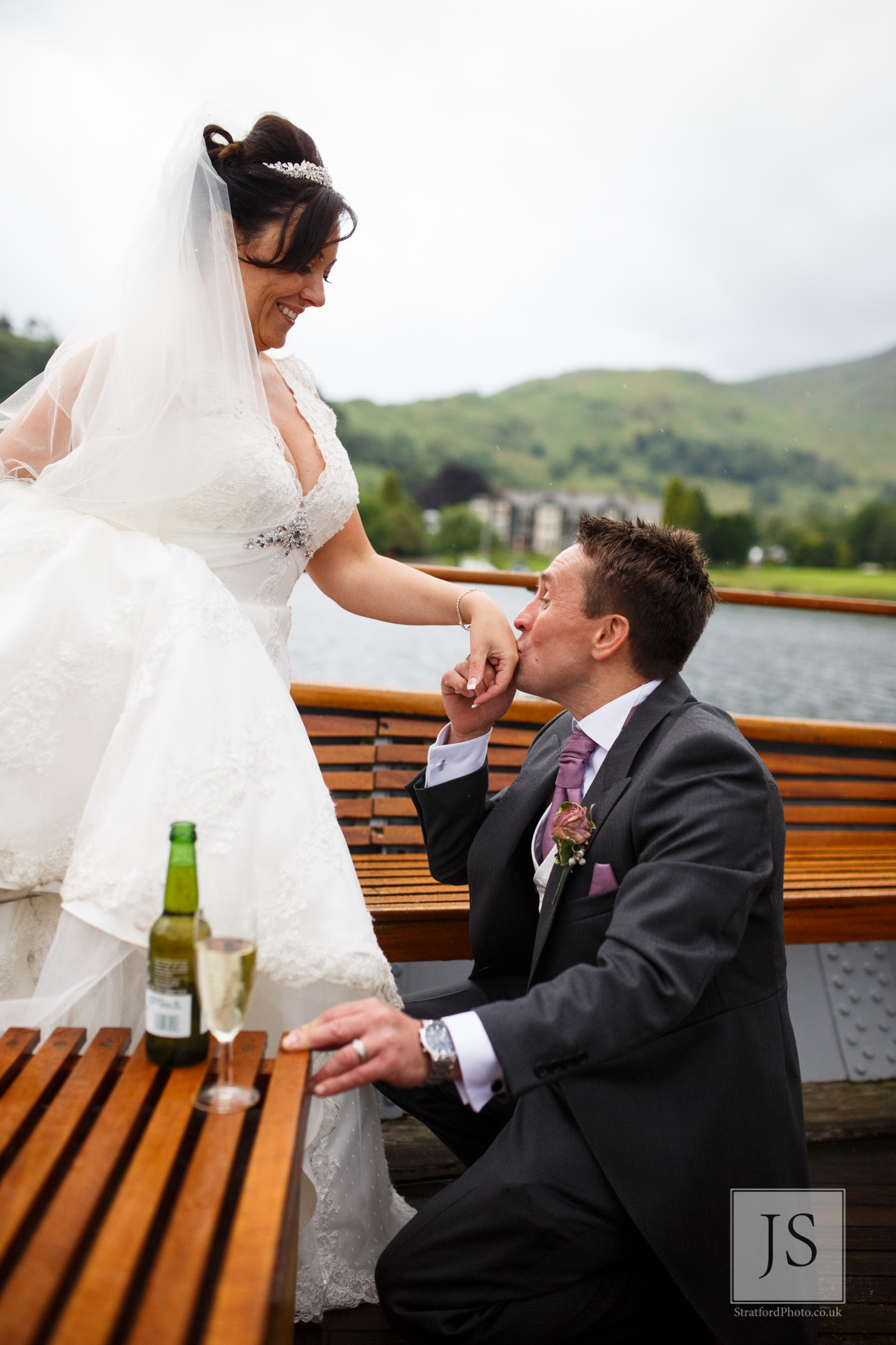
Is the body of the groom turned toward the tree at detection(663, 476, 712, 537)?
no

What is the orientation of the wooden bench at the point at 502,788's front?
toward the camera

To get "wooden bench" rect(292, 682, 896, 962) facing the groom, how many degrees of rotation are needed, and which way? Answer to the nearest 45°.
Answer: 0° — it already faces them

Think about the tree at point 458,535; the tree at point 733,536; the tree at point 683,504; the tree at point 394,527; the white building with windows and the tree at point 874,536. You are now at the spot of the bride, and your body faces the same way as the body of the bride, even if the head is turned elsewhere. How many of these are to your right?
0

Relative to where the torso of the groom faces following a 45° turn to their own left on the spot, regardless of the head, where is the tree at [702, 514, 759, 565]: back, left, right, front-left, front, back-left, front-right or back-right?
back-right

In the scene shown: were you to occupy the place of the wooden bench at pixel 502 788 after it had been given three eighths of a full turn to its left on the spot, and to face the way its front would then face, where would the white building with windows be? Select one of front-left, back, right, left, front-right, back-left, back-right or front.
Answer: front-left

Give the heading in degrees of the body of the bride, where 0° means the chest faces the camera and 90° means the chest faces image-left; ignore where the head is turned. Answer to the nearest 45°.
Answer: approximately 315°

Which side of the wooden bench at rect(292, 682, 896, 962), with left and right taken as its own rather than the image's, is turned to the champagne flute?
front

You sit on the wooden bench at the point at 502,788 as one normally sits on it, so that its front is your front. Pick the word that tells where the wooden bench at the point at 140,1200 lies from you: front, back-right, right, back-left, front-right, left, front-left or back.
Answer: front

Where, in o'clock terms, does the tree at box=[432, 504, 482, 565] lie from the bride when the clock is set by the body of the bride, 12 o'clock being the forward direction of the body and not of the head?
The tree is roughly at 8 o'clock from the bride.

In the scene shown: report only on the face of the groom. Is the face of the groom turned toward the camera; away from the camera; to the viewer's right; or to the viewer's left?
to the viewer's left

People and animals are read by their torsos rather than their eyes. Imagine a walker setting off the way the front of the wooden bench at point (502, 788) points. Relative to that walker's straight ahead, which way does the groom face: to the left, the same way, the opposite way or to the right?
to the right

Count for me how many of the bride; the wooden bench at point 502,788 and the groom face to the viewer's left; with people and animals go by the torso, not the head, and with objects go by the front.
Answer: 1

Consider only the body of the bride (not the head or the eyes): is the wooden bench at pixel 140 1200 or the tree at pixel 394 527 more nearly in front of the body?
the wooden bench

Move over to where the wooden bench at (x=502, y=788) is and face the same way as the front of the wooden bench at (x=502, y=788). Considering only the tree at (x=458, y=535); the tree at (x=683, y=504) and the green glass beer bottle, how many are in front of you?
1

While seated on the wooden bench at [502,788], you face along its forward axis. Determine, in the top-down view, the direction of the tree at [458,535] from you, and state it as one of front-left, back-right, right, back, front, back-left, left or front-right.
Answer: back

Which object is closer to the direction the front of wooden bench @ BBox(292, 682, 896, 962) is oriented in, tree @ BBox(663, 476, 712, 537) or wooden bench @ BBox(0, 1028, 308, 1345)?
the wooden bench

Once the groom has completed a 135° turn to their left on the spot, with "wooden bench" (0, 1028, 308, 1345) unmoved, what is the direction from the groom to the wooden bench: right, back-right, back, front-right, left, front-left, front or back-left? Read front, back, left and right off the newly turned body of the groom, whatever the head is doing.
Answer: right

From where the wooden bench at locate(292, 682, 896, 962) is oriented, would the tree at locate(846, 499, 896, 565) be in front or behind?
behind

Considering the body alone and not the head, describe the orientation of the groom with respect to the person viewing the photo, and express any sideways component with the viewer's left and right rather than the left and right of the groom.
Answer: facing to the left of the viewer

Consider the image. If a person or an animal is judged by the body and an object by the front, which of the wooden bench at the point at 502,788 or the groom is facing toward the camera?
the wooden bench
